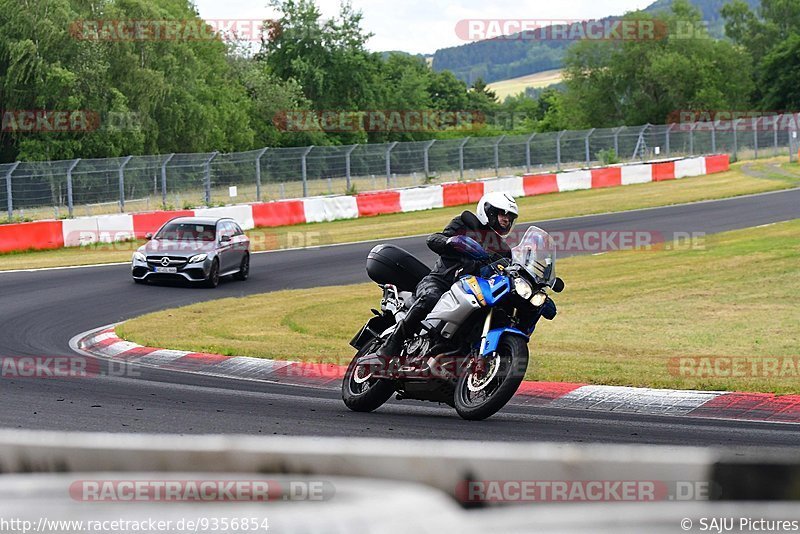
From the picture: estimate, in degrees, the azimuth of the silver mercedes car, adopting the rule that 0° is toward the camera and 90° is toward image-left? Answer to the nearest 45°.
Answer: approximately 45°

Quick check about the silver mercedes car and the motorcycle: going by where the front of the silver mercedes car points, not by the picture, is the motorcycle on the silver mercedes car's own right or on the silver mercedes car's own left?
on the silver mercedes car's own left

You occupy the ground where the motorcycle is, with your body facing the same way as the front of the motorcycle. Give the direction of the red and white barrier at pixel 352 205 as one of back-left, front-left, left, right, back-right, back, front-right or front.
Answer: back-left

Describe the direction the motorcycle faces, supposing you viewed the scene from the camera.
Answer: facing the viewer and to the right of the viewer

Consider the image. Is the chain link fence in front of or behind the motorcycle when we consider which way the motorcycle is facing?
behind

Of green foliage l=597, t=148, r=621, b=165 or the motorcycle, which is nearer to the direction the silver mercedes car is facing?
the motorcycle

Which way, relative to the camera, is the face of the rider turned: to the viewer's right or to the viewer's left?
to the viewer's right

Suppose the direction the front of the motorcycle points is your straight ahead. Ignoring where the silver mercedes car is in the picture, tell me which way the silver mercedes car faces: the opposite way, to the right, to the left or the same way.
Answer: to the right

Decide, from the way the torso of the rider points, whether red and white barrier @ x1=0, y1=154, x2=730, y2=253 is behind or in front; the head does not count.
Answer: behind

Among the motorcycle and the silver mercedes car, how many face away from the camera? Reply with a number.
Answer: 0

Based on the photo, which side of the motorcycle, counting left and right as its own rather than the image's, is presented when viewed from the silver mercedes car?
back

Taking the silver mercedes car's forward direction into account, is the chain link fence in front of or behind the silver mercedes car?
behind

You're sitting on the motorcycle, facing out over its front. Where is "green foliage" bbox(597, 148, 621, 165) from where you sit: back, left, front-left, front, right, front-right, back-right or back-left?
back-left

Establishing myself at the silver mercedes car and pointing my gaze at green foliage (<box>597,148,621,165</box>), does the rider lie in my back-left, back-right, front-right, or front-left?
back-right

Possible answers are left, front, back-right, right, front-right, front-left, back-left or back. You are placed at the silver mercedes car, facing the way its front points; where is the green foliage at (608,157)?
back

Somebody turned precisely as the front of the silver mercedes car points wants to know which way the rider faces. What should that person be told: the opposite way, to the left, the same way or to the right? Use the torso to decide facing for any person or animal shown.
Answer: to the left
